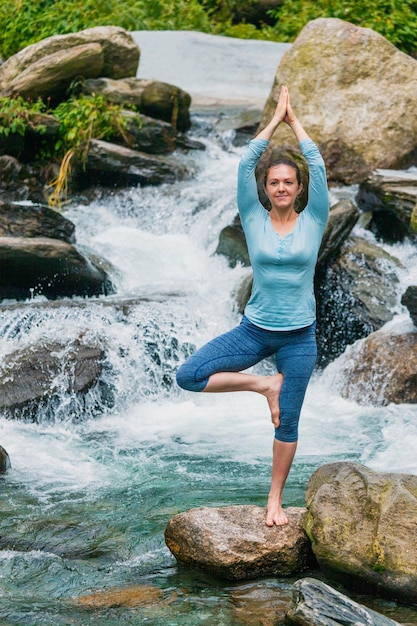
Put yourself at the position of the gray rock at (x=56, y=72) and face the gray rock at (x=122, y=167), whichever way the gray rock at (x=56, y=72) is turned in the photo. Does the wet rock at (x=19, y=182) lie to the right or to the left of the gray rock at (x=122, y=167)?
right

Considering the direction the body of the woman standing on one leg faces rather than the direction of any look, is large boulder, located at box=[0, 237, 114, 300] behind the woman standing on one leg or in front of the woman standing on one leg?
behind

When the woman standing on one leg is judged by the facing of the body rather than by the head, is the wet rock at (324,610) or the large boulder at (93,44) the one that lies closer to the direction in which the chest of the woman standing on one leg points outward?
the wet rock

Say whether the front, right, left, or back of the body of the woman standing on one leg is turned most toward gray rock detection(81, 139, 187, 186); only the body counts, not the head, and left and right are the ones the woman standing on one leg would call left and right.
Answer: back

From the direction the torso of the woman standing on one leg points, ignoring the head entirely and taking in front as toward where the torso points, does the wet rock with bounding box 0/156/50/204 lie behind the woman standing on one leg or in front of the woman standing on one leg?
behind

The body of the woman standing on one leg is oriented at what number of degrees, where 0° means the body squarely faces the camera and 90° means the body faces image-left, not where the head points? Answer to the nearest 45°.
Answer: approximately 0°

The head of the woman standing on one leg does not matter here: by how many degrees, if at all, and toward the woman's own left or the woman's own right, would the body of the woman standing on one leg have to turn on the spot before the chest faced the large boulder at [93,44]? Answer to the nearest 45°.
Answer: approximately 180°

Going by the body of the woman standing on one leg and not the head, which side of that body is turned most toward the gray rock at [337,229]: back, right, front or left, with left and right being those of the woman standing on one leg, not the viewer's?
back

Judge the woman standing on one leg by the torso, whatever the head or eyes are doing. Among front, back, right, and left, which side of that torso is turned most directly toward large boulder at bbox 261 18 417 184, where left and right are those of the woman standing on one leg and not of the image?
back
